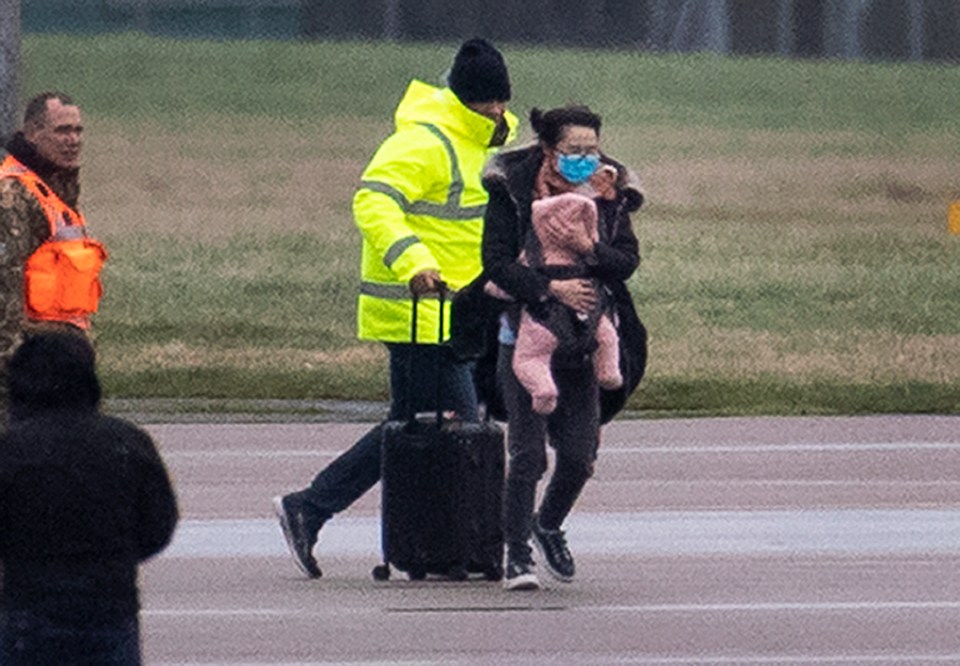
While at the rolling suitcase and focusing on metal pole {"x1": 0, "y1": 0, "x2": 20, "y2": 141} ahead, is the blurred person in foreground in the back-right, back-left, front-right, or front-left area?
back-left

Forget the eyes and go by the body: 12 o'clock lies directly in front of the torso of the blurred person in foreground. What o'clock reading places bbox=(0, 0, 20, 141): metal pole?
The metal pole is roughly at 12 o'clock from the blurred person in foreground.

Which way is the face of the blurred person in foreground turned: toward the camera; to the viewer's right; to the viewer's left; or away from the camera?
away from the camera

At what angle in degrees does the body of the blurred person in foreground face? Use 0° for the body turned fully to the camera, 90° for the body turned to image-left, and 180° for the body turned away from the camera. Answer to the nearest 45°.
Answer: approximately 180°

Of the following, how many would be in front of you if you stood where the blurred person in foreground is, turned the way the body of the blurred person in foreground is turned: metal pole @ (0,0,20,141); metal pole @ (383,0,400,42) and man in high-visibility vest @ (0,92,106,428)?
3

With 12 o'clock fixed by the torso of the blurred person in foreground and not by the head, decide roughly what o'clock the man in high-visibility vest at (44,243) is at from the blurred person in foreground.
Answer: The man in high-visibility vest is roughly at 12 o'clock from the blurred person in foreground.
